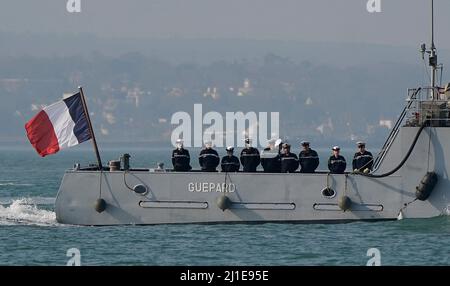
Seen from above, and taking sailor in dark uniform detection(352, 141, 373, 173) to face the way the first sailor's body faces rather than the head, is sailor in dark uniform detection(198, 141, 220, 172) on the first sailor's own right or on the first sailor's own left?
on the first sailor's own right

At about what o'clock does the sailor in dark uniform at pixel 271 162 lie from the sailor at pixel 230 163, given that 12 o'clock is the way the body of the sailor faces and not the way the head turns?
The sailor in dark uniform is roughly at 9 o'clock from the sailor.

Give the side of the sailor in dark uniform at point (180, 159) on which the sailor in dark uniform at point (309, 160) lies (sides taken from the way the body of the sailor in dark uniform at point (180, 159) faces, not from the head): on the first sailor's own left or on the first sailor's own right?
on the first sailor's own left

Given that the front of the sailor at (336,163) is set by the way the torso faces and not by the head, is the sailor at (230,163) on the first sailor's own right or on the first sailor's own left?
on the first sailor's own right

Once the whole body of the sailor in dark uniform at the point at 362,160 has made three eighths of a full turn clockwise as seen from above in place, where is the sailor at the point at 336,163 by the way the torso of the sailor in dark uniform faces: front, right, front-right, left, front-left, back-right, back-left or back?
front-left

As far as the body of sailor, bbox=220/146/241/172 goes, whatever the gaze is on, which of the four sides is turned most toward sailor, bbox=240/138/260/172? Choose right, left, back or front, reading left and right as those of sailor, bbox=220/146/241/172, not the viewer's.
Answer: left

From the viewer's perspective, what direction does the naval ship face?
to the viewer's right

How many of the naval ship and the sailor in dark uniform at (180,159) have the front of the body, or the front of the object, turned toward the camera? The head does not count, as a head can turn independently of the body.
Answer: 1

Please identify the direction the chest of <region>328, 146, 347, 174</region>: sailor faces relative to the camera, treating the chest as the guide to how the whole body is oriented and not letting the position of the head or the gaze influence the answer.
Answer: toward the camera

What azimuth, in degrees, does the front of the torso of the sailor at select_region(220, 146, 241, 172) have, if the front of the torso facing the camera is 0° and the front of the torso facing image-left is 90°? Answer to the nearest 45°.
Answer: approximately 0°

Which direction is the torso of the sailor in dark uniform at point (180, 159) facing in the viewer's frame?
toward the camera

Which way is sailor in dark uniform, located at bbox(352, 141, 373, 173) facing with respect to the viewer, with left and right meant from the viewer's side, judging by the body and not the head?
facing the viewer

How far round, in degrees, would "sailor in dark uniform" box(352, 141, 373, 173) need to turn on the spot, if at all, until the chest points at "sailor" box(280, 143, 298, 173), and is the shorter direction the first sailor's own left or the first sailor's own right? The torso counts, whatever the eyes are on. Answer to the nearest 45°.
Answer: approximately 90° to the first sailor's own right
